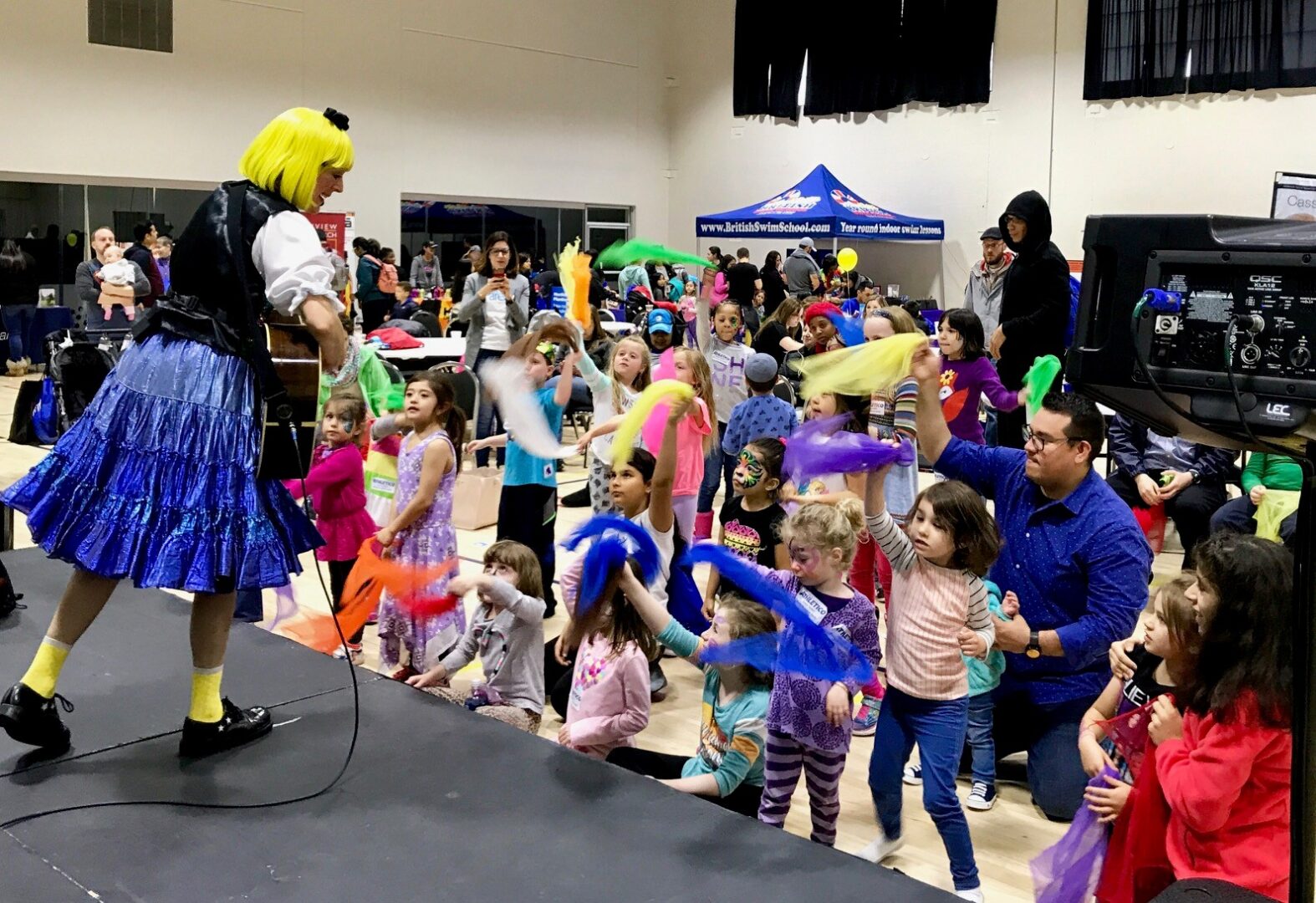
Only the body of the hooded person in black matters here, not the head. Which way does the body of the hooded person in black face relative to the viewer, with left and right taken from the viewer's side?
facing the viewer and to the left of the viewer

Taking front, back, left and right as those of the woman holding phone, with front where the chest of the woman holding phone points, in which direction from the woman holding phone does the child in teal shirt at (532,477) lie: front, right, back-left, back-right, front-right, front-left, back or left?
front

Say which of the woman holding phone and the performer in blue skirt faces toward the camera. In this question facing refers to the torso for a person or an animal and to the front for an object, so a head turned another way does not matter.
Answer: the woman holding phone

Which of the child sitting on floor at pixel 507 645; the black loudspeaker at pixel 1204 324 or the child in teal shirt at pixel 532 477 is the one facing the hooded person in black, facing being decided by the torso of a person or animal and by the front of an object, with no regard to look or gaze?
the black loudspeaker

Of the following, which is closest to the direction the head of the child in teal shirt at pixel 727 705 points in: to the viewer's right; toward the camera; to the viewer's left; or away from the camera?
to the viewer's left

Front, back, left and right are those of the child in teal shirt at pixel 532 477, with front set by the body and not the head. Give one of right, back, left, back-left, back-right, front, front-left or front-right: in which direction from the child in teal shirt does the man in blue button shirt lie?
left

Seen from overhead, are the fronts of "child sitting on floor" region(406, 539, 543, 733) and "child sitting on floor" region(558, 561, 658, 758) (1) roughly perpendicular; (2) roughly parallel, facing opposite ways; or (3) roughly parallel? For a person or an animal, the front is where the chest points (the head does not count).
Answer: roughly parallel

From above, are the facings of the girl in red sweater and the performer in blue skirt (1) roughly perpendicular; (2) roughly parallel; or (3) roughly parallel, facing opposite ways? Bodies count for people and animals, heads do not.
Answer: roughly parallel, facing opposite ways

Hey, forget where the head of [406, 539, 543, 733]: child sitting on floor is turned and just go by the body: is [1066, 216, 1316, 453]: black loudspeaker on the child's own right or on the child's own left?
on the child's own left

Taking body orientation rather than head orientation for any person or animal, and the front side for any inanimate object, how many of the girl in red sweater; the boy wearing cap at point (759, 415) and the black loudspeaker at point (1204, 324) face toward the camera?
0

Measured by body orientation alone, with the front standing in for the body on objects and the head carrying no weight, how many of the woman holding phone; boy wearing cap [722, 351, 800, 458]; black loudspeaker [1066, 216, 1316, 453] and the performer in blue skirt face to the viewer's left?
0
